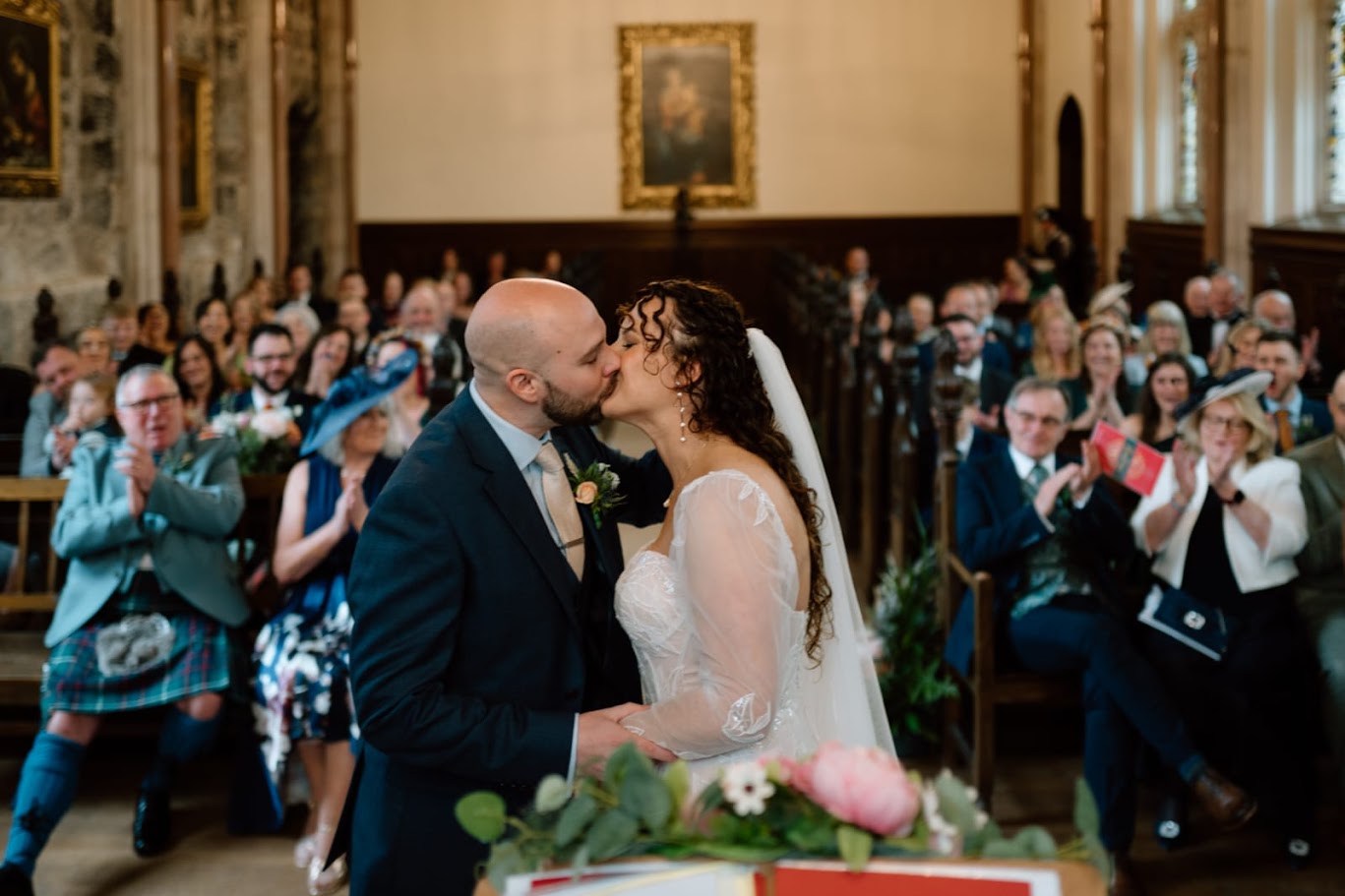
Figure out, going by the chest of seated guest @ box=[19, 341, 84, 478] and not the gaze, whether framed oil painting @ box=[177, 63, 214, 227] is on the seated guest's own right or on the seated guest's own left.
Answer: on the seated guest's own left

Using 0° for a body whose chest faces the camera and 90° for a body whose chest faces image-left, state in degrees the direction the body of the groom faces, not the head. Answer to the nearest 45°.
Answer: approximately 315°

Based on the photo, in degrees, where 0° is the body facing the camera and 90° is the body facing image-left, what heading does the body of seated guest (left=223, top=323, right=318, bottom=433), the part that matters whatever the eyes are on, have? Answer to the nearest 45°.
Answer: approximately 0°

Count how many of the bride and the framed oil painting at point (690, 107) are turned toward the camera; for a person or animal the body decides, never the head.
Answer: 1

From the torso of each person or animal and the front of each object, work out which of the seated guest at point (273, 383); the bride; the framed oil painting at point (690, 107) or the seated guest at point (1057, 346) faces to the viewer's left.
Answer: the bride

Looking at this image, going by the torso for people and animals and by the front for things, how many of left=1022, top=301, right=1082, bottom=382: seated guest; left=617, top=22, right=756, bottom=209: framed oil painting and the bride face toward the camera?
2

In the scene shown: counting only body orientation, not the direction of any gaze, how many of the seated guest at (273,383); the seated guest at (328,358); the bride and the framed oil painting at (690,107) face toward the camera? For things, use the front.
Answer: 3

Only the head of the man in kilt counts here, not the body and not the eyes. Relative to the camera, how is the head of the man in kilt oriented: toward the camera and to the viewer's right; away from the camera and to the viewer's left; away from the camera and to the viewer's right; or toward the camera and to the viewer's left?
toward the camera and to the viewer's right

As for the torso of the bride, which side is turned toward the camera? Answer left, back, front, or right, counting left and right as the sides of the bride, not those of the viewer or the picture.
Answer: left
